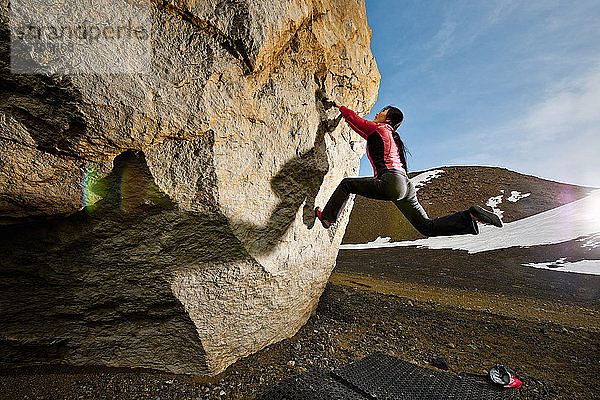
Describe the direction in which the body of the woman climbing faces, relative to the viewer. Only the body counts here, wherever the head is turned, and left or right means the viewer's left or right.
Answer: facing to the left of the viewer

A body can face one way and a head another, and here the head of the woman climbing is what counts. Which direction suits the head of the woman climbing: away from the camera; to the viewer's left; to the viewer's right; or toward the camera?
to the viewer's left
